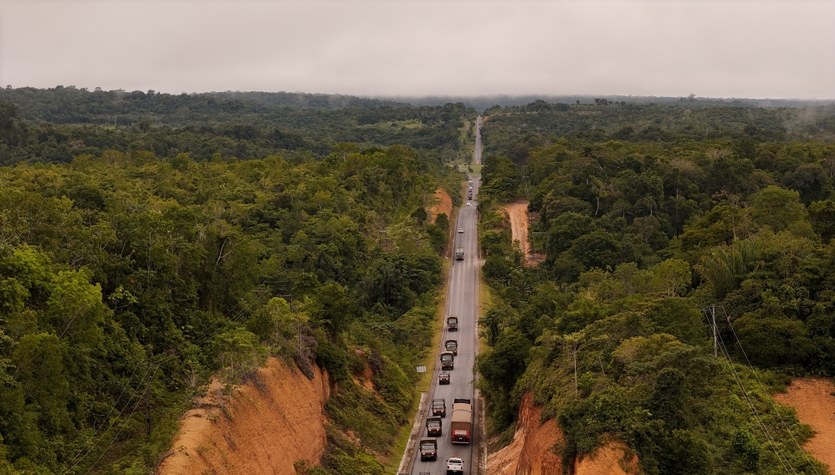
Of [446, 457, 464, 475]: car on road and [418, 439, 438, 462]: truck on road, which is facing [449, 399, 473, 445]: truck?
[446, 457, 464, 475]: car on road

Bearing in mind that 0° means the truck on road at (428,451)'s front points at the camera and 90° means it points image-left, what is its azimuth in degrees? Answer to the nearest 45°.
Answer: approximately 0°

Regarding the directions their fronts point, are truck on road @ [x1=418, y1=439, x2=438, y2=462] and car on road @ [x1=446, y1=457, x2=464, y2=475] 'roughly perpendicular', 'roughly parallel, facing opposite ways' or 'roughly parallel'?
roughly parallel, facing opposite ways

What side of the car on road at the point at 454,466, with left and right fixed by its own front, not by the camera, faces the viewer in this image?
back

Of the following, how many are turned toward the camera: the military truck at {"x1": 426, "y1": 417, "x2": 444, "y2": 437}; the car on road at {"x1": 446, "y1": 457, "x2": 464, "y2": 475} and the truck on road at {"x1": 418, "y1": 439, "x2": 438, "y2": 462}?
2

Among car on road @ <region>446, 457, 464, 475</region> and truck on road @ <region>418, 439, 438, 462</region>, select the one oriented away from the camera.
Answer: car on road @ <region>446, 457, 464, 475</region>

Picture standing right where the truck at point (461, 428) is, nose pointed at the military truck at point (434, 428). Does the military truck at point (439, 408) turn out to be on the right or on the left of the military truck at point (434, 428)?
right

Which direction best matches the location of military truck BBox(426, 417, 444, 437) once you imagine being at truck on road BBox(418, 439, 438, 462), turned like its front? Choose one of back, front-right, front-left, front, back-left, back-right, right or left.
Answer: back

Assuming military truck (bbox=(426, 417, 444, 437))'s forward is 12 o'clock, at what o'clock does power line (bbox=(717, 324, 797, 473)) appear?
The power line is roughly at 10 o'clock from the military truck.

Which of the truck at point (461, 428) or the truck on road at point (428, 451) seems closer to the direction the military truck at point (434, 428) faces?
the truck on road

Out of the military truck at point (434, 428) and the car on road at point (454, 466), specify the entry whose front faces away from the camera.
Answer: the car on road

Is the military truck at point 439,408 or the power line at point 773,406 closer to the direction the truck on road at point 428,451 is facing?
the power line

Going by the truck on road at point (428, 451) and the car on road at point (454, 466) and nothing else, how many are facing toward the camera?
1

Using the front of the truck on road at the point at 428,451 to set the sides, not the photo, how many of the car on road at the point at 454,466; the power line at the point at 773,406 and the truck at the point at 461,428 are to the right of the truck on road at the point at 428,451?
0

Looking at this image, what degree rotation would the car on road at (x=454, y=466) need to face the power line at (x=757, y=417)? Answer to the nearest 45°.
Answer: approximately 90° to its right

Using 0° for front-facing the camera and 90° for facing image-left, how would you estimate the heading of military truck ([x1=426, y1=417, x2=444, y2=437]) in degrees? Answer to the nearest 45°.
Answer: approximately 0°

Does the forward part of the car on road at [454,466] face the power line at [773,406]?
no

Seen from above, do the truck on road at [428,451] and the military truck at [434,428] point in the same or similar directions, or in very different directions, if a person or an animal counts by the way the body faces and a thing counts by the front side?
same or similar directions

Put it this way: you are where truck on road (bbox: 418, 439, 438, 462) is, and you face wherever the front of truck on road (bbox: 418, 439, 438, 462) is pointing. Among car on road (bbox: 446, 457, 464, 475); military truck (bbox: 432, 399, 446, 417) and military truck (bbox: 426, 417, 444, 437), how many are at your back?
2

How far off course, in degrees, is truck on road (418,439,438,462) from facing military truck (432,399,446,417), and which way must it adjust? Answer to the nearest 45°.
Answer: approximately 180°

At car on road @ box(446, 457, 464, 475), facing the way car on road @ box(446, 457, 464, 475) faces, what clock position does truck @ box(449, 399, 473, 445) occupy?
The truck is roughly at 12 o'clock from the car on road.

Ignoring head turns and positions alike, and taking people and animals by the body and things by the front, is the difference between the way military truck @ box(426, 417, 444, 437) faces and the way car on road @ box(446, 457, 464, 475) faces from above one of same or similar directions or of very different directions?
very different directions
